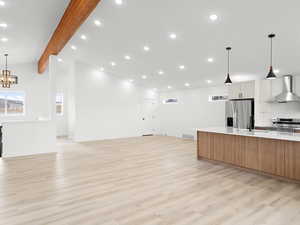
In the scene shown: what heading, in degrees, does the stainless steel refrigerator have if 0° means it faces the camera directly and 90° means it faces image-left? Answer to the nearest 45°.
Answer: approximately 45°

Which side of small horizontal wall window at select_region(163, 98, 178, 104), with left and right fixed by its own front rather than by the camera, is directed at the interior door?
right

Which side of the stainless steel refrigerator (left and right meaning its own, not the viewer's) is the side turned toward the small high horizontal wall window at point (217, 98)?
right

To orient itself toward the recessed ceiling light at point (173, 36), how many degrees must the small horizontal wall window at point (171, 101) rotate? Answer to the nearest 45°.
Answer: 0° — it already faces it

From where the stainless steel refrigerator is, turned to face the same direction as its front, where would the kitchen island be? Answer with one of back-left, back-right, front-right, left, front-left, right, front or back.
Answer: front-left

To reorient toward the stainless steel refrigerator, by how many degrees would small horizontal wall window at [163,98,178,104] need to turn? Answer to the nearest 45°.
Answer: approximately 45° to its left

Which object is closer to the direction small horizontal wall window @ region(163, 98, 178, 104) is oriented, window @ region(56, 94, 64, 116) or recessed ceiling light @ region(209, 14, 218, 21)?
the recessed ceiling light

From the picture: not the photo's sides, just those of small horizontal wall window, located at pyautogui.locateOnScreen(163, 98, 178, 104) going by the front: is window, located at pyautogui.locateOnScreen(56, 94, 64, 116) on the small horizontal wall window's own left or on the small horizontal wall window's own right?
on the small horizontal wall window's own right

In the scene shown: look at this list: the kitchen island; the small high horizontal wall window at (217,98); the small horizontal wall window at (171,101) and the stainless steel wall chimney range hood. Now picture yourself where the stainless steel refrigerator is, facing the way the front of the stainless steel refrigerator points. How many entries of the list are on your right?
2

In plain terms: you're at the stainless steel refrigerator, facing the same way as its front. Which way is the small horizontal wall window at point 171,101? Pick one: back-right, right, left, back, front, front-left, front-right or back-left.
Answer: right

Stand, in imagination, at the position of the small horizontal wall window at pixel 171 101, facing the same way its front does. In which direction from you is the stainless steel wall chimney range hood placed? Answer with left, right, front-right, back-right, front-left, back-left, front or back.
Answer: front-left
